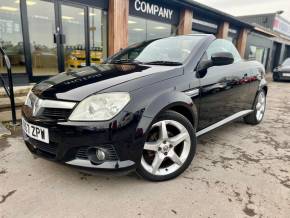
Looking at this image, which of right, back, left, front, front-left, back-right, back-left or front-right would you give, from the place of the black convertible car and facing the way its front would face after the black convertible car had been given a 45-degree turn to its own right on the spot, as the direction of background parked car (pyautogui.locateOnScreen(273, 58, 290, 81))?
back-right

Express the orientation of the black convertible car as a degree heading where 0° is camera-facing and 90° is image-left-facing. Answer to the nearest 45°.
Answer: approximately 45°
